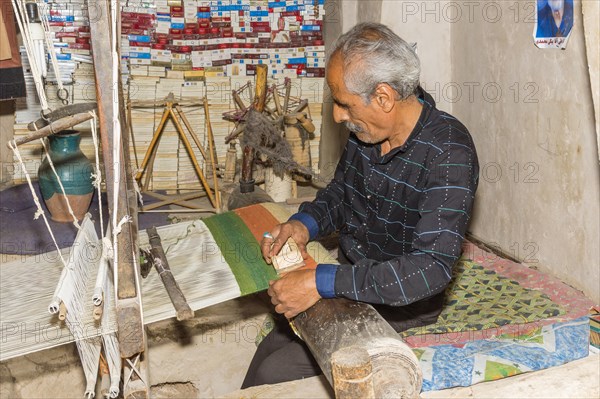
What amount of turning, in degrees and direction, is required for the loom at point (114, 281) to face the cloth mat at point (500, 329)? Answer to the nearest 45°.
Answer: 0° — it already faces it

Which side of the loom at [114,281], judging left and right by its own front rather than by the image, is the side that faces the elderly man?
front

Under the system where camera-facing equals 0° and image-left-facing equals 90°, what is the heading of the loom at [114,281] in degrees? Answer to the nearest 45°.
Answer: approximately 270°

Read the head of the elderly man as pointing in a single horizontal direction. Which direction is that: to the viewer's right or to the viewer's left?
to the viewer's left

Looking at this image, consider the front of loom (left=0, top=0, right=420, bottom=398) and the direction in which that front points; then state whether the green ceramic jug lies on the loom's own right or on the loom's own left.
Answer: on the loom's own left

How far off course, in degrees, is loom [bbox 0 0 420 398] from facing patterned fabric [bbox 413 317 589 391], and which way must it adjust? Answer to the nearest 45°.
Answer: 0° — it already faces it

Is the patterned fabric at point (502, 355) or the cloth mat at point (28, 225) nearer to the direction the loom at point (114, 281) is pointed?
the patterned fabric

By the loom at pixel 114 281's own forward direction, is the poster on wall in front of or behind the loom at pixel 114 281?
in front

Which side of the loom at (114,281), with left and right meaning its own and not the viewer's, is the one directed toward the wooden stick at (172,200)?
left

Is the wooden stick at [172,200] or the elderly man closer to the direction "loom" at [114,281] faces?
the elderly man
